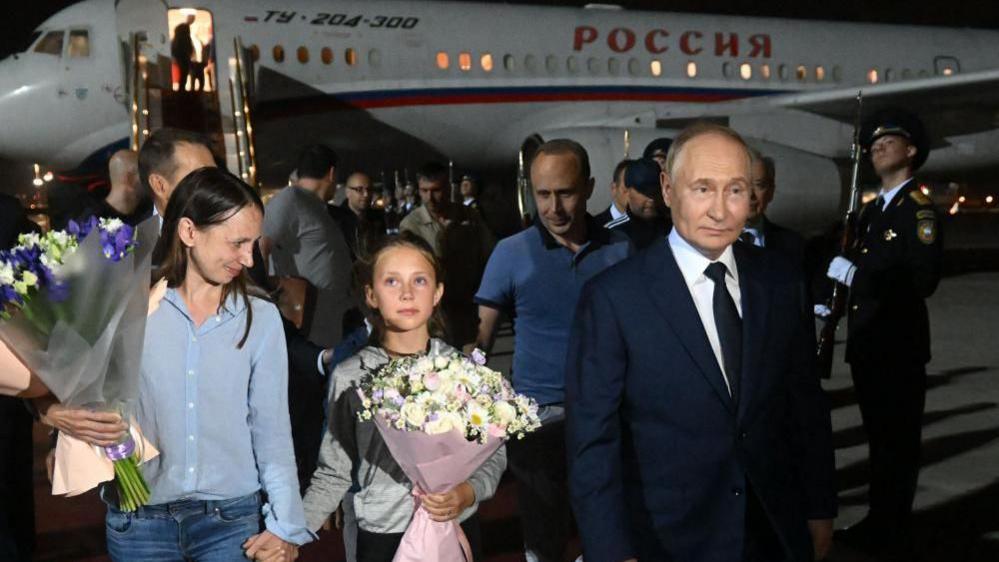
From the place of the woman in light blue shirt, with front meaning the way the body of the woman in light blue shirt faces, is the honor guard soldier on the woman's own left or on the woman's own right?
on the woman's own left

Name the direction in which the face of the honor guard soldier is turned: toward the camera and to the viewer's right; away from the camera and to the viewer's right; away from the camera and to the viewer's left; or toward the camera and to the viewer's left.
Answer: toward the camera and to the viewer's left

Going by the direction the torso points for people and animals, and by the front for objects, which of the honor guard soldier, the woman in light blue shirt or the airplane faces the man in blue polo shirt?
the honor guard soldier

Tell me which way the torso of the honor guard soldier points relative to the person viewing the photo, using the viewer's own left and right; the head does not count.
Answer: facing the viewer and to the left of the viewer

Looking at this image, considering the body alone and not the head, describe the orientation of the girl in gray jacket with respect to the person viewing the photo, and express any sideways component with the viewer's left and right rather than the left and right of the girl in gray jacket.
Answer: facing the viewer

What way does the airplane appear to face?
to the viewer's left

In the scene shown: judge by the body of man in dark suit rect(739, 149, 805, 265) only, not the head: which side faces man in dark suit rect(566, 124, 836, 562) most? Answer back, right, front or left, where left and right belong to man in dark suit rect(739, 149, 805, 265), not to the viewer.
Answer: front

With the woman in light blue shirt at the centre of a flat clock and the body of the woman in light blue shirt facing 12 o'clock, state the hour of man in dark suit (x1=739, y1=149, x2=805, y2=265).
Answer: The man in dark suit is roughly at 8 o'clock from the woman in light blue shirt.

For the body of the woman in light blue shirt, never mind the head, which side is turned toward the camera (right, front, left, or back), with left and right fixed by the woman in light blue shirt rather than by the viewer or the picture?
front

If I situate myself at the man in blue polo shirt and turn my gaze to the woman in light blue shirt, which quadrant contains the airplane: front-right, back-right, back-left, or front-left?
back-right

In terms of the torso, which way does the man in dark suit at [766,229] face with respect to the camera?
toward the camera

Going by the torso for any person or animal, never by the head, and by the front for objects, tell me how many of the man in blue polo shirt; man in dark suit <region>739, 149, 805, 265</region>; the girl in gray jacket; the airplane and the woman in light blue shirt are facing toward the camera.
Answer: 4

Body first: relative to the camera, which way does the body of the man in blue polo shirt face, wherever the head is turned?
toward the camera

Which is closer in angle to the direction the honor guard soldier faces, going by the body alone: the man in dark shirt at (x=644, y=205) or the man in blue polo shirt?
the man in blue polo shirt

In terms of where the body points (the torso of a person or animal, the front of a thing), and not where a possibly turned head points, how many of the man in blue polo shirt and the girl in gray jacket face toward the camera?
2

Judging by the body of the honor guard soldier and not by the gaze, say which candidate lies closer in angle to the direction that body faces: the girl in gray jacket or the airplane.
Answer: the girl in gray jacket

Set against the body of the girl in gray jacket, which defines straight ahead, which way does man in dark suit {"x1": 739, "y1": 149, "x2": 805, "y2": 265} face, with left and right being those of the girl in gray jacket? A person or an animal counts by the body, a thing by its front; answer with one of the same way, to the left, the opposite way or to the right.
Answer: the same way

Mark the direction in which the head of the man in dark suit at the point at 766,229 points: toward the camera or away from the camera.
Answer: toward the camera
